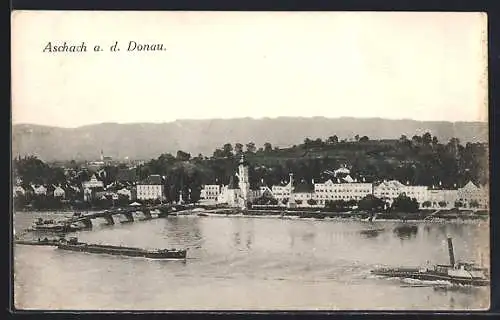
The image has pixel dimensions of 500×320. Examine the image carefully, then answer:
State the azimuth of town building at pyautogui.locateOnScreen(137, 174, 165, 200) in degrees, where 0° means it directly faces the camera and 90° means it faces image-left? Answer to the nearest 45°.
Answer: approximately 0°
